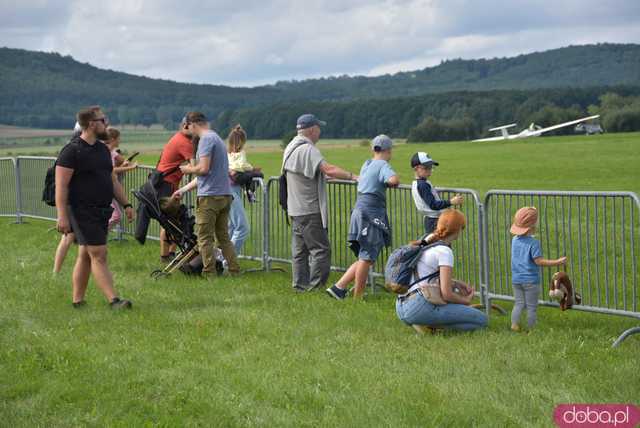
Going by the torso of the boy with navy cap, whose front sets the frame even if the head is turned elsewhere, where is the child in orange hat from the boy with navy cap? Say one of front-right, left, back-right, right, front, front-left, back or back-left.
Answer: front-right

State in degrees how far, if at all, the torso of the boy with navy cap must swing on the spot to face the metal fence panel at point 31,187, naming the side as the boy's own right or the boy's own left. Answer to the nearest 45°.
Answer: approximately 135° to the boy's own left

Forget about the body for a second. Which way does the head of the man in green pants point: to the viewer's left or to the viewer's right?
to the viewer's left

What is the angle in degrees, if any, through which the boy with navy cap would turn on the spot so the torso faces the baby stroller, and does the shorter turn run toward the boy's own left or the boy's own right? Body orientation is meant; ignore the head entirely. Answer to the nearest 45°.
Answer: approximately 135° to the boy's own left

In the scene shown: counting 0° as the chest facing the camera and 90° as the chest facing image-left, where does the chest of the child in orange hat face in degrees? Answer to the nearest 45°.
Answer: approximately 225°

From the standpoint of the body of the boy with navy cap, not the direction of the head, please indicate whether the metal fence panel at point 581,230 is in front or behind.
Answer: in front

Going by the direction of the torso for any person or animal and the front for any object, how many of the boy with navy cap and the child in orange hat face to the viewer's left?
0

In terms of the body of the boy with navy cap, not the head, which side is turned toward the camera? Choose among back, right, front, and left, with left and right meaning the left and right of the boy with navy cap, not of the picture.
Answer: right

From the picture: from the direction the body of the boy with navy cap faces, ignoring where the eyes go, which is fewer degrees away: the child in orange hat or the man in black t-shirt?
the child in orange hat

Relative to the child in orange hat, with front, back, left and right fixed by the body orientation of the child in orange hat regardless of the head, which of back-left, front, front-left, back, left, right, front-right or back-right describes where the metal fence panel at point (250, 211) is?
left

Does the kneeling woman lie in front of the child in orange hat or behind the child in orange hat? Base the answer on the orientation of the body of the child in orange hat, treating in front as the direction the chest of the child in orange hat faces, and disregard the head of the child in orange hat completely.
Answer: behind

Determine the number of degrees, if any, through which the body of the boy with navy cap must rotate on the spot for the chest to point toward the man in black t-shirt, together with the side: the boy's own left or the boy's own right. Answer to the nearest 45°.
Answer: approximately 180°
